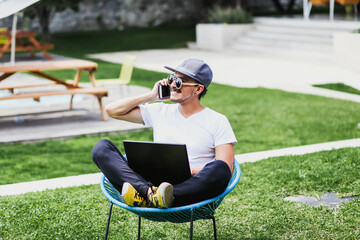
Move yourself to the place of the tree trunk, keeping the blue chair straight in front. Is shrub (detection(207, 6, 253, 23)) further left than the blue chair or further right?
left

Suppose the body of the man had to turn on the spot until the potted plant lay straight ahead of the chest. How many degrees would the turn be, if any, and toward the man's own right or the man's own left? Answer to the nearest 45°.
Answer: approximately 135° to the man's own right

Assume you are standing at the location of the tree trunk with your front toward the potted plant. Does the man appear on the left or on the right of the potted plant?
right

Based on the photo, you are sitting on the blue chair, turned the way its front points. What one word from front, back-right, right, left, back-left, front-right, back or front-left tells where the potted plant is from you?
back-right

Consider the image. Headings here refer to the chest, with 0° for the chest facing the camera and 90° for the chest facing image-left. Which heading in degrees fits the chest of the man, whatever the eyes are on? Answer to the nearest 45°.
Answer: approximately 45°

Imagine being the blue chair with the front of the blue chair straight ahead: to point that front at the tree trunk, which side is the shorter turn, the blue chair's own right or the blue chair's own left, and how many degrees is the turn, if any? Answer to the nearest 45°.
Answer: approximately 135° to the blue chair's own right

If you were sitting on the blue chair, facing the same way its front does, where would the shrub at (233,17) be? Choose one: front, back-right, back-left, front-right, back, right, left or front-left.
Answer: back-right

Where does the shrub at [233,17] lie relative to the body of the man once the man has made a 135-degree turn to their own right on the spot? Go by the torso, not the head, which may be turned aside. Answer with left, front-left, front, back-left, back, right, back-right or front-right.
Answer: front
